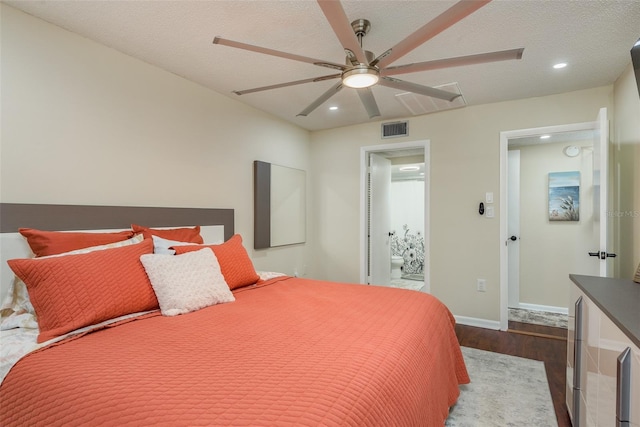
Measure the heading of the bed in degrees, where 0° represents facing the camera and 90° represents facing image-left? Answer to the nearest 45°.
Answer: approximately 315°

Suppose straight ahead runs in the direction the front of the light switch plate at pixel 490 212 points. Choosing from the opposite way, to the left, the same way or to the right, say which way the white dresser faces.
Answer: to the right

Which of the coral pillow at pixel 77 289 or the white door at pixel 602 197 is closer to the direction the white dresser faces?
the coral pillow

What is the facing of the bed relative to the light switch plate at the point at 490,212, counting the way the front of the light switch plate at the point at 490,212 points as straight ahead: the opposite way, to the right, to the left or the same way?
to the left

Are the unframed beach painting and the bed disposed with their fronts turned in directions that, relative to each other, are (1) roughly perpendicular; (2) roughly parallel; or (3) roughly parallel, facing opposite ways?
roughly perpendicular

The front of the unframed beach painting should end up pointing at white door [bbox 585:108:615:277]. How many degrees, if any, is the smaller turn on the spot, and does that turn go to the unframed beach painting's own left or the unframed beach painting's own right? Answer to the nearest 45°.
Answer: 0° — it already faces it

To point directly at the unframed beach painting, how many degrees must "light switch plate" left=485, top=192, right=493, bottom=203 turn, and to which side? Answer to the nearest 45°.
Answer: approximately 135° to its left

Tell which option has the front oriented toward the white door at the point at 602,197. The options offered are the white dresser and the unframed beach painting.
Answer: the unframed beach painting

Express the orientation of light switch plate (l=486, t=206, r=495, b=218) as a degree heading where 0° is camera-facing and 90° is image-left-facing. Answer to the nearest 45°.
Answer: approximately 0°

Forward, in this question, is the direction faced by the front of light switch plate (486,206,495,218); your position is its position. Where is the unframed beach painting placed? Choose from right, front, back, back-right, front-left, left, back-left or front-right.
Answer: back-left

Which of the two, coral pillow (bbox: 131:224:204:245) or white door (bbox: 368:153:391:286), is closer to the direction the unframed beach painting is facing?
the coral pillow

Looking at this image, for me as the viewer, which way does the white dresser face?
facing to the left of the viewer

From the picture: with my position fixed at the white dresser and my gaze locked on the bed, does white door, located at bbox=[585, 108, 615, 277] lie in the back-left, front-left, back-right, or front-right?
back-right
